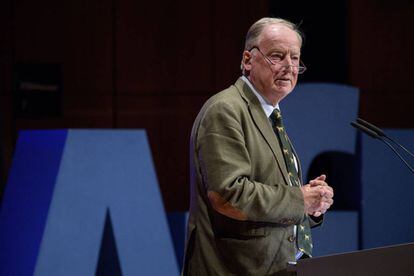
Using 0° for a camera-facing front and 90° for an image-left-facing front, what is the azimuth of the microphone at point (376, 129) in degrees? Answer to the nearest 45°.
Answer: approximately 90°

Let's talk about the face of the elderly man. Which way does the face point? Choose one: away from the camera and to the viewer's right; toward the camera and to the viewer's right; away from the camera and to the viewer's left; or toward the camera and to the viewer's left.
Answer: toward the camera and to the viewer's right

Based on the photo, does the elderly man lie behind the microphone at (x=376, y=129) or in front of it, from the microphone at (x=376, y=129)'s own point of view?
in front
